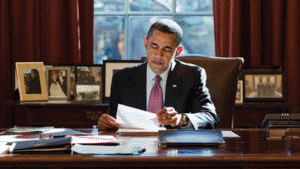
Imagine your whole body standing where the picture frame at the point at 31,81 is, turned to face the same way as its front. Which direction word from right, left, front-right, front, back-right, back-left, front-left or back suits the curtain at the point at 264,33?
left

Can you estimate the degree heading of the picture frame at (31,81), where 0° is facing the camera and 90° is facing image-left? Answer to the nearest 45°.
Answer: approximately 0°

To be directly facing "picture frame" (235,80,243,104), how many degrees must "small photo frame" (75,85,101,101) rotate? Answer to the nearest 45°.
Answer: approximately 90° to its left

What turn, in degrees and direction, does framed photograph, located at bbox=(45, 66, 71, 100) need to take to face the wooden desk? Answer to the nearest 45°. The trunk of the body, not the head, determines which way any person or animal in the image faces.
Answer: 0° — it already faces it

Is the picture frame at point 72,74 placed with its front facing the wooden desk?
yes

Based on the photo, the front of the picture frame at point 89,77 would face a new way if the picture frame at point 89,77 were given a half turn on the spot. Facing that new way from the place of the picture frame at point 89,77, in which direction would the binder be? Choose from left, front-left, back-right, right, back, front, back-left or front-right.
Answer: back

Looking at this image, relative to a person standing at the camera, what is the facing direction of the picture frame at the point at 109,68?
facing the viewer

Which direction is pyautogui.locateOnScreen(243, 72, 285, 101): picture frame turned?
toward the camera

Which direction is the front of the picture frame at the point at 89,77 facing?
toward the camera

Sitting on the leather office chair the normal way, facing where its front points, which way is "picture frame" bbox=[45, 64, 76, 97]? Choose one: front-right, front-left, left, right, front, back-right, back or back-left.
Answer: right

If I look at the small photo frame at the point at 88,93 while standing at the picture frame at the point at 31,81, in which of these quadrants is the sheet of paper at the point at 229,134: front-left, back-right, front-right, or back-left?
front-right

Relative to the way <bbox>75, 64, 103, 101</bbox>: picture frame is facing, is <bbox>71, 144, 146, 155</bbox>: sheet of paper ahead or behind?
ahead

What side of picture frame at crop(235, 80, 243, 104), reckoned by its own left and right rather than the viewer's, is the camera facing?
front

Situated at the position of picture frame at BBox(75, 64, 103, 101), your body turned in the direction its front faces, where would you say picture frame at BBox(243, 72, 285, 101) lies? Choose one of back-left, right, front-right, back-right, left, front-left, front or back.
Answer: left

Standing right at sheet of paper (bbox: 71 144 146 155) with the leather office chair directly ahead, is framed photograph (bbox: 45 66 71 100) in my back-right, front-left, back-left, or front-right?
front-left

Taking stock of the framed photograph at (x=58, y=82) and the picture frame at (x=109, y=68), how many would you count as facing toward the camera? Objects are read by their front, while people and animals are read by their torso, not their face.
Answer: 2

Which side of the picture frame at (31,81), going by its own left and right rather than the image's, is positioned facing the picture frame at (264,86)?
left
